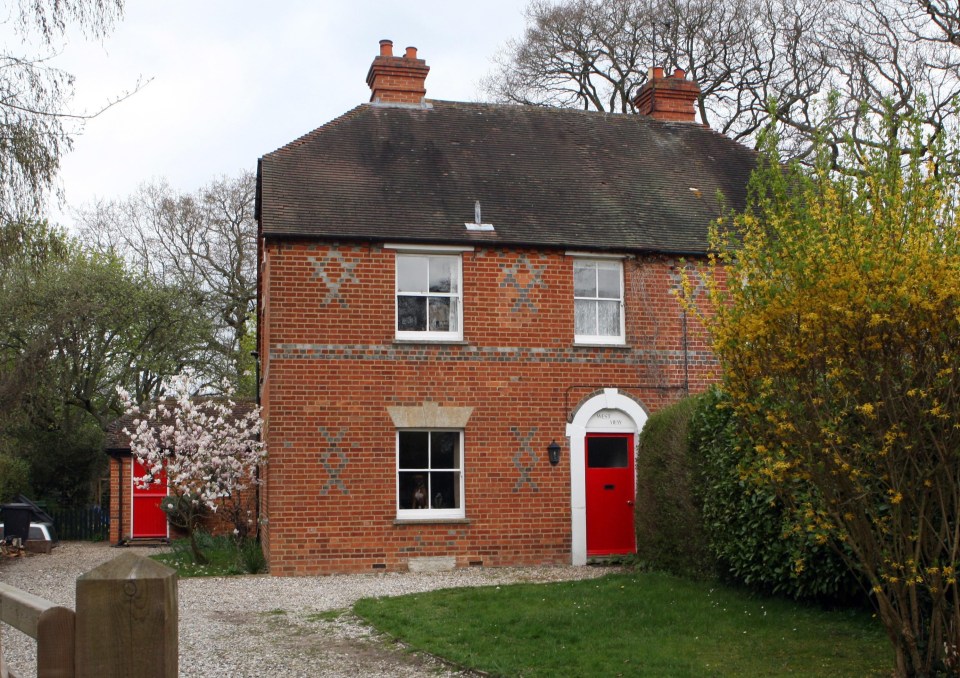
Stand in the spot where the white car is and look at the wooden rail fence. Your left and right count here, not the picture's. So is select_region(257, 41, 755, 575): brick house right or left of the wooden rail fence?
left

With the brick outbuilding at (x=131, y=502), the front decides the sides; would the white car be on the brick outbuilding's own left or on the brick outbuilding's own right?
on the brick outbuilding's own right

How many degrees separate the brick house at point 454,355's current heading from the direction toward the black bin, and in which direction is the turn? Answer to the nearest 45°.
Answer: approximately 135° to its right

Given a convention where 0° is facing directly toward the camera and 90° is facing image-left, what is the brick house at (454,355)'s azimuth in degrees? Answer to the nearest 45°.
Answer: approximately 0°

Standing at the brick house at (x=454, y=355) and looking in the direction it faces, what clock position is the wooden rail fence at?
The wooden rail fence is roughly at 12 o'clock from the brick house.

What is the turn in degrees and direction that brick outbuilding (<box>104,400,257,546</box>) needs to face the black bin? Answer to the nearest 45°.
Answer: approximately 45° to its right

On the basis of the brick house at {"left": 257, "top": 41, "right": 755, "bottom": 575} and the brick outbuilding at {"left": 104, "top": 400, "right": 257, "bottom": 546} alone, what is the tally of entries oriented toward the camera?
2

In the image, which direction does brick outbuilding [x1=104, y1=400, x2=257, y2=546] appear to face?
toward the camera

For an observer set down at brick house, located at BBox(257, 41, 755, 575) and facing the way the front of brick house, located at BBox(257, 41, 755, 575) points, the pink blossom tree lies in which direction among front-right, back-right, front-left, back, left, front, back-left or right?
right

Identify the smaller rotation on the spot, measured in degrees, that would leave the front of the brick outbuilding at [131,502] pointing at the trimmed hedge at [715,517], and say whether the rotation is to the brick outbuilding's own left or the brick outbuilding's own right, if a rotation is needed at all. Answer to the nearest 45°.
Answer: approximately 45° to the brick outbuilding's own left

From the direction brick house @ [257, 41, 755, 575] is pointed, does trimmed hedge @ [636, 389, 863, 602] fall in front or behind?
in front

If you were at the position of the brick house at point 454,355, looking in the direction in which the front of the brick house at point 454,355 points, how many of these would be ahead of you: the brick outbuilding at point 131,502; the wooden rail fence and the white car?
1
